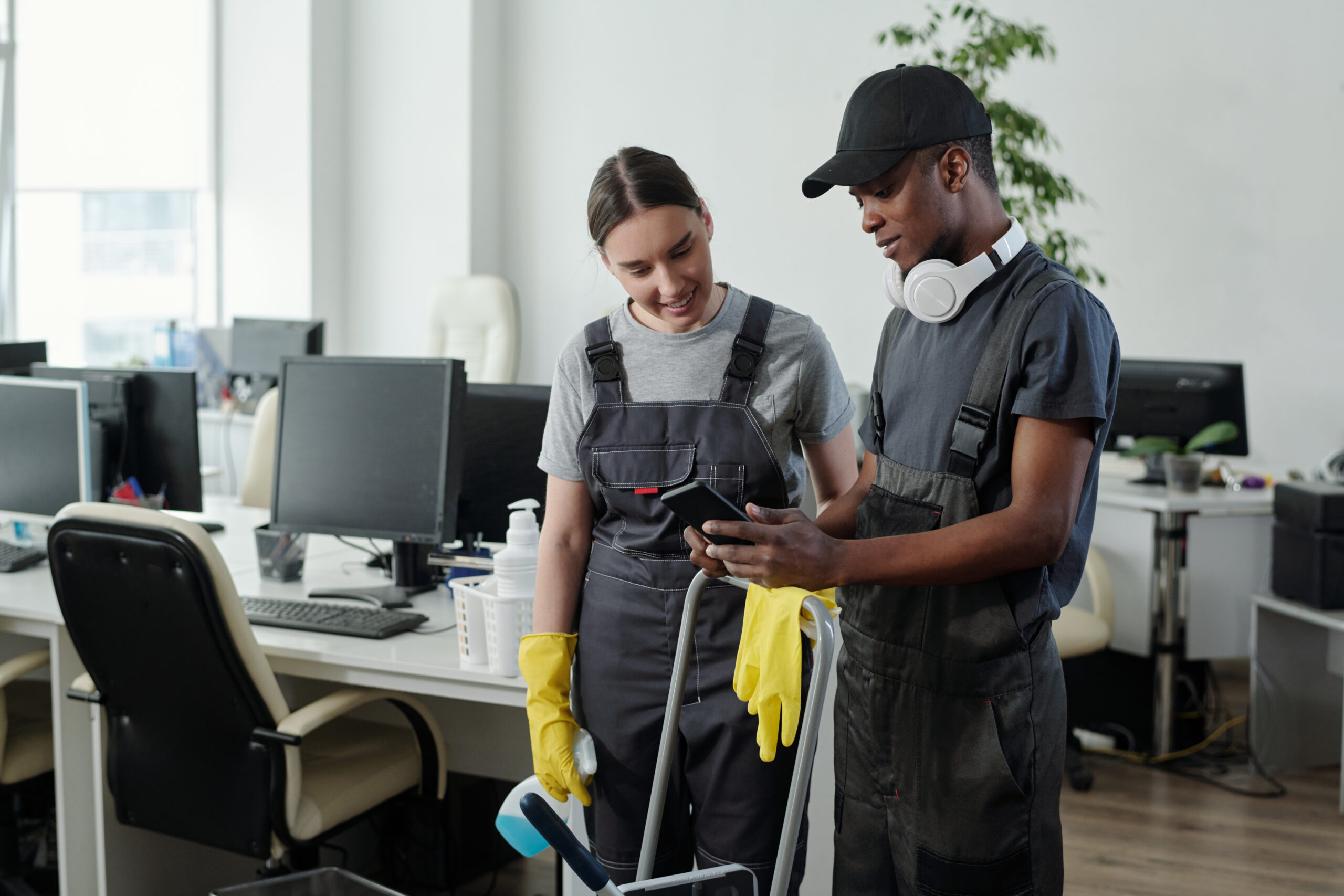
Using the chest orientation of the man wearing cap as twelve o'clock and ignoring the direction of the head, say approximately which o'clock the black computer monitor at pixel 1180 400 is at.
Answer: The black computer monitor is roughly at 5 o'clock from the man wearing cap.

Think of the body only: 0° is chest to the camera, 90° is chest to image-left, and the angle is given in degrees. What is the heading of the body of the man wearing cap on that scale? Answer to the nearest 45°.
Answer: approximately 45°

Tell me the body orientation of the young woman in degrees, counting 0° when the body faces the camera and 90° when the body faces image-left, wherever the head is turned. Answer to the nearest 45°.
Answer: approximately 0°

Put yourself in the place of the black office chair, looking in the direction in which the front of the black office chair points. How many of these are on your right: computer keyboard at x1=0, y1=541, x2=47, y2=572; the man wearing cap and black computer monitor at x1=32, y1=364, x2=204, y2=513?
1

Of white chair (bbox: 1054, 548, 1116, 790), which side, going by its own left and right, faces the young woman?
left

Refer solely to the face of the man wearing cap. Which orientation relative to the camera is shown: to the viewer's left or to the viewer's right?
to the viewer's left
